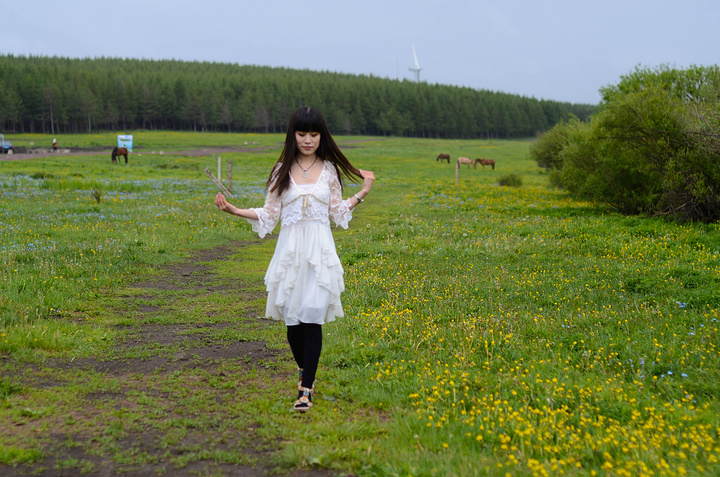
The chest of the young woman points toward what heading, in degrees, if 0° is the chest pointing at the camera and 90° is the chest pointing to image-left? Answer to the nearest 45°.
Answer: approximately 0°

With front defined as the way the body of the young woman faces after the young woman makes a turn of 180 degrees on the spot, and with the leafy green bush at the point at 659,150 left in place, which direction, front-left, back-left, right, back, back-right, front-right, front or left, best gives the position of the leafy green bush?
front-right
